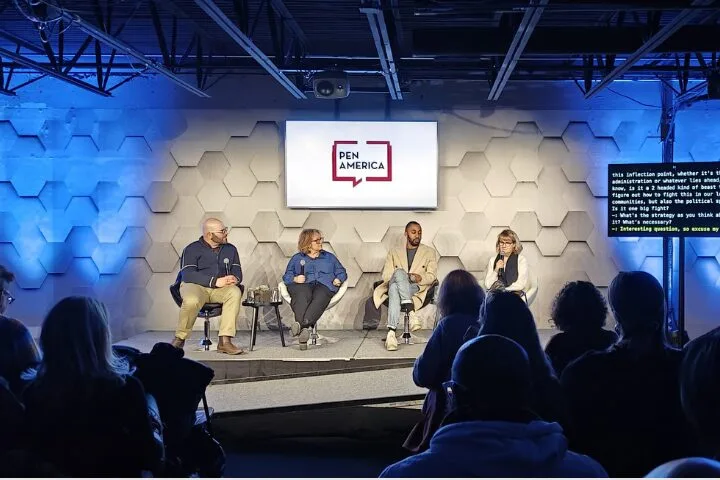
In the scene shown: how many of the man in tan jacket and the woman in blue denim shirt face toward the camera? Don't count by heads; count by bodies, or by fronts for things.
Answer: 2

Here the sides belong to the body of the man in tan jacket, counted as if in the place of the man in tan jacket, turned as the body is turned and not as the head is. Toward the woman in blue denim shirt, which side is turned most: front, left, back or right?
right

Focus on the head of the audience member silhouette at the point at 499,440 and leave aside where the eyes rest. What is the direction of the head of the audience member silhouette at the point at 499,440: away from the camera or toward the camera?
away from the camera

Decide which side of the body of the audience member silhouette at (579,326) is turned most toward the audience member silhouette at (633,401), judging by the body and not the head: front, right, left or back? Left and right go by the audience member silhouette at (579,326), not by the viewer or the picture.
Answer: back

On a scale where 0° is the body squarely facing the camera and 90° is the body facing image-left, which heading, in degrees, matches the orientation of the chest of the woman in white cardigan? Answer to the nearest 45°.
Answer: approximately 45°

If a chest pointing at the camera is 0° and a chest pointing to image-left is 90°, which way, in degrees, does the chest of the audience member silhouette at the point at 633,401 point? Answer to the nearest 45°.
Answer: approximately 180°

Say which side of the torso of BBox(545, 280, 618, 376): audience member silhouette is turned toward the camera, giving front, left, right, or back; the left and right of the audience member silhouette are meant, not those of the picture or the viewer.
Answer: back

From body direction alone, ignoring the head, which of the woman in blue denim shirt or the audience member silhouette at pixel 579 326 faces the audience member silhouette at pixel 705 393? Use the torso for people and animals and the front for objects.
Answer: the woman in blue denim shirt

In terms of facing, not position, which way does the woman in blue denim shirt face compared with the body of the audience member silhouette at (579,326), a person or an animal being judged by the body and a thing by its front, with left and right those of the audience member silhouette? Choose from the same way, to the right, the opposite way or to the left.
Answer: the opposite way
